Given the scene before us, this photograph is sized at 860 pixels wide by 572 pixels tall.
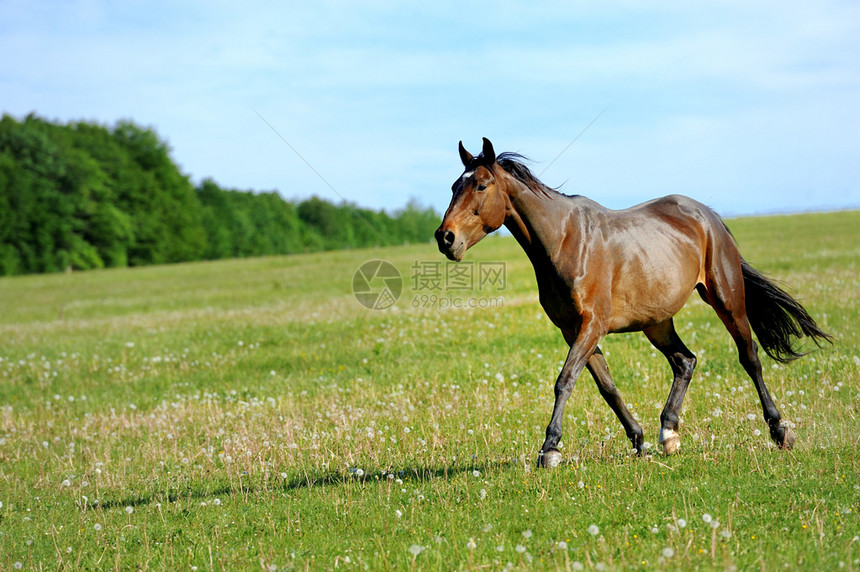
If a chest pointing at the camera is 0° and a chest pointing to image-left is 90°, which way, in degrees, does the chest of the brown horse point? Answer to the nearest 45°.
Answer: approximately 45°
